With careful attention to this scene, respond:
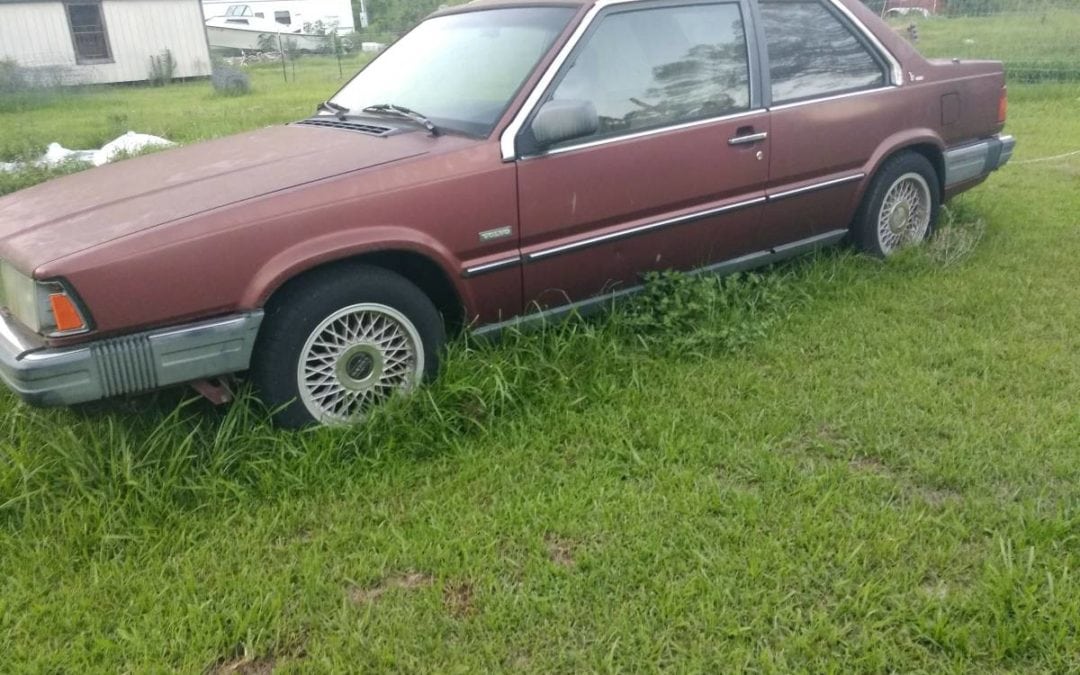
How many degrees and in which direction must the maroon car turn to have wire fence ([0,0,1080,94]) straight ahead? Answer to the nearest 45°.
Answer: approximately 135° to its right

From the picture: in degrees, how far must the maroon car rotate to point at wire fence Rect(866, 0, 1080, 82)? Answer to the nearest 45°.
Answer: approximately 180°

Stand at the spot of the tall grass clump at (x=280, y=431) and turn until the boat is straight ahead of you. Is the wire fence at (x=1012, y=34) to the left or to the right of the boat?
right

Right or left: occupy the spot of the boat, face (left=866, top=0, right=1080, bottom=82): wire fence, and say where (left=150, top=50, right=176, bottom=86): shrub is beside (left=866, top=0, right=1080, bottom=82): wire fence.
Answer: right

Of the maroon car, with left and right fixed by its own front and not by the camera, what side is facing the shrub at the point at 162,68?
right

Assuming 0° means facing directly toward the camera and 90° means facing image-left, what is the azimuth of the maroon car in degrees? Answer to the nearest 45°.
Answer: approximately 45°
